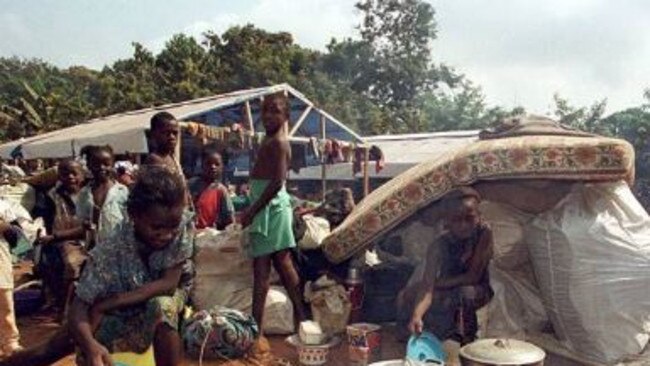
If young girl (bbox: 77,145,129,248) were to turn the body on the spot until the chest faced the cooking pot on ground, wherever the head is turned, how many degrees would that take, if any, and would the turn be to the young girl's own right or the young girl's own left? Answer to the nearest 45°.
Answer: approximately 45° to the young girl's own left

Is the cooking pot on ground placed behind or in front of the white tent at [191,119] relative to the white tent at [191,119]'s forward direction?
in front

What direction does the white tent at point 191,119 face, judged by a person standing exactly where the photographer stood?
facing the viewer and to the right of the viewer

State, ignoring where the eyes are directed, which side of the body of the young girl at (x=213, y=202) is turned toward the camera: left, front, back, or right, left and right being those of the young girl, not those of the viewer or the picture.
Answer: front

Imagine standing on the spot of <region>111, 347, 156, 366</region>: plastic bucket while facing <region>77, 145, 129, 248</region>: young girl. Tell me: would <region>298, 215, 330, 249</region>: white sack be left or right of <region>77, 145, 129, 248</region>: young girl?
right

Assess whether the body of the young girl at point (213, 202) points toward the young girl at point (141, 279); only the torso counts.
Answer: yes

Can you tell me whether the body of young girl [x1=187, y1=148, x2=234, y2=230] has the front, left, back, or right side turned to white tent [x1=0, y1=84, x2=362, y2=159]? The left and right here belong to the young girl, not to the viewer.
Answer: back

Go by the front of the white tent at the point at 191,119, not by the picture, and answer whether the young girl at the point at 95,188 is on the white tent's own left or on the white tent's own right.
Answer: on the white tent's own right

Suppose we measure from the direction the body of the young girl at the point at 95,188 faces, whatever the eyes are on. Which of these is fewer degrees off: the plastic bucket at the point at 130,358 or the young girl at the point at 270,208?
the plastic bucket

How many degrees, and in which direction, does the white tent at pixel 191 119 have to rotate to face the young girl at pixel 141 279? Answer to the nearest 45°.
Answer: approximately 45° to its right

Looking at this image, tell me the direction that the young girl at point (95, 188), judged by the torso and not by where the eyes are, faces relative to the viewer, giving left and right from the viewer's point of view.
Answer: facing the viewer

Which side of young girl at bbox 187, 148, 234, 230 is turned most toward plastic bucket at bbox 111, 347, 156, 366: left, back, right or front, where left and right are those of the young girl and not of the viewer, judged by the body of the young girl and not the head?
front

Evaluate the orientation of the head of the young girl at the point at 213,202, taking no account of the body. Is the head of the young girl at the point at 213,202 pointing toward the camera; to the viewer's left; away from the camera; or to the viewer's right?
toward the camera

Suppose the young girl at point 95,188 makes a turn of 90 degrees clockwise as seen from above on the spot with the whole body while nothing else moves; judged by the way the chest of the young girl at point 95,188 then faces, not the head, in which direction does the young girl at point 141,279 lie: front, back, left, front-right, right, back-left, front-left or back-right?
left

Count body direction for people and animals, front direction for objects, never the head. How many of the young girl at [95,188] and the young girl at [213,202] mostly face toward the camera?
2
